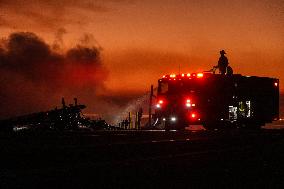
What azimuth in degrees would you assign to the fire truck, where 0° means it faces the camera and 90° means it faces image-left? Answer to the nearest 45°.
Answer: approximately 45°
